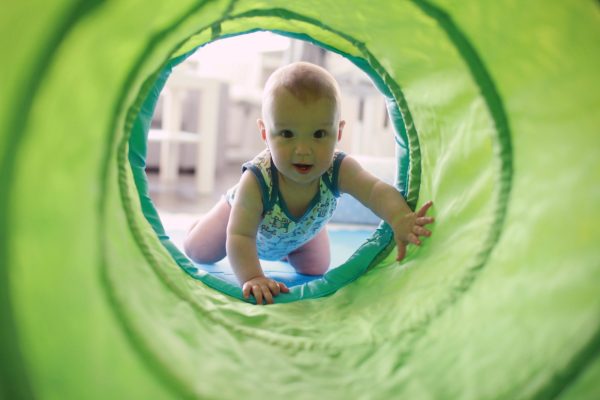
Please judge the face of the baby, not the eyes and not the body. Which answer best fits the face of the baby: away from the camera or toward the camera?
toward the camera

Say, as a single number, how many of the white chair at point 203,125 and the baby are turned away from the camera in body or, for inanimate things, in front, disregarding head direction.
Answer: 0

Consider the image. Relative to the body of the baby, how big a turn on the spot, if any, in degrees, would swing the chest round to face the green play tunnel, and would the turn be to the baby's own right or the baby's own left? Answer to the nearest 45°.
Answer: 0° — they already face it

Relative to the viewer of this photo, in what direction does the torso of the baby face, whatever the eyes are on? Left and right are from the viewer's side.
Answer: facing the viewer

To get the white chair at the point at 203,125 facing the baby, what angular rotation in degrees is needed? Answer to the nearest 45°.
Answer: approximately 45° to its left

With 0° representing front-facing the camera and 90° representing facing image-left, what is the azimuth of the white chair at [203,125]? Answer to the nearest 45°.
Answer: approximately 45°

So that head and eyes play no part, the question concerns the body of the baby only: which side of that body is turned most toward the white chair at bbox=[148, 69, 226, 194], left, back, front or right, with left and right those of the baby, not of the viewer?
back

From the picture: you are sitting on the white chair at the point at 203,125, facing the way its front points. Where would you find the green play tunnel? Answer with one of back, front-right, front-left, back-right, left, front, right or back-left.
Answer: front-left
